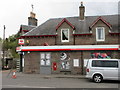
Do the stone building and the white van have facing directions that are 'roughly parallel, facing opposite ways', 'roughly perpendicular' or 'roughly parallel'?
roughly perpendicular

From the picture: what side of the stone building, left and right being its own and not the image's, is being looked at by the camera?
front

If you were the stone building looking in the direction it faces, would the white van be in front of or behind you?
in front
